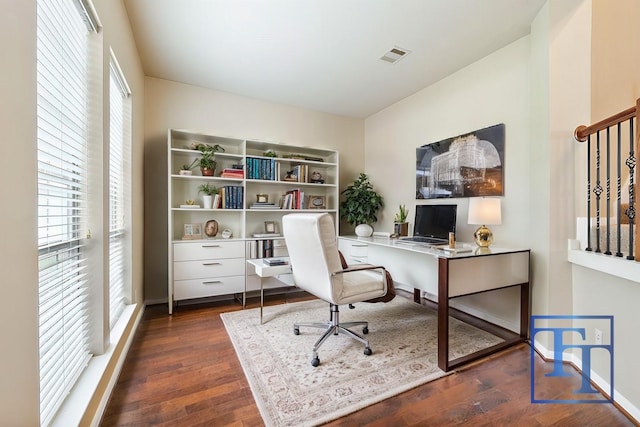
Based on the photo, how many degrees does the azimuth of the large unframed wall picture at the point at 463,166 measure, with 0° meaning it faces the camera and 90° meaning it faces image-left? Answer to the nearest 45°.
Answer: approximately 45°

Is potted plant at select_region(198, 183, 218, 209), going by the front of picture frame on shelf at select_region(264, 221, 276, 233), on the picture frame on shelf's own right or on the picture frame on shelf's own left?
on the picture frame on shelf's own right

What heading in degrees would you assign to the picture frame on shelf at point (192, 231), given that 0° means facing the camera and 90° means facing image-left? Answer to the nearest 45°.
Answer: approximately 0°

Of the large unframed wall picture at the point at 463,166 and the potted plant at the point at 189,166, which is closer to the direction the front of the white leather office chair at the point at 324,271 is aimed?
the large unframed wall picture

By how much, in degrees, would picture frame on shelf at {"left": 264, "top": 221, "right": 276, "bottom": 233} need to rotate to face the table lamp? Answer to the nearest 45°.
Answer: approximately 45° to its left

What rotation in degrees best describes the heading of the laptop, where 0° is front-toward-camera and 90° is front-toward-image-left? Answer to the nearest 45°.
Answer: approximately 45°

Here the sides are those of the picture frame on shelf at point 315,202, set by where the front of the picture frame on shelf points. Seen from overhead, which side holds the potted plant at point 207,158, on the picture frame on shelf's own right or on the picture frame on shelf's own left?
on the picture frame on shelf's own right

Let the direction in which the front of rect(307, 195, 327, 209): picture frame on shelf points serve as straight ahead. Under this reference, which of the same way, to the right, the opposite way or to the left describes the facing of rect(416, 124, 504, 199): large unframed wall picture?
to the right

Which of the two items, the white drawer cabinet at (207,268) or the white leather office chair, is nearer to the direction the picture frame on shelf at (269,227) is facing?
the white leather office chair

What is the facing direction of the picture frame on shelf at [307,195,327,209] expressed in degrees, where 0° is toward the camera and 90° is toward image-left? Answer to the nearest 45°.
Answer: approximately 0°

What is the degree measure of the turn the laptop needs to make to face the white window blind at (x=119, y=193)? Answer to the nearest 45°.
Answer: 0° — it already faces it

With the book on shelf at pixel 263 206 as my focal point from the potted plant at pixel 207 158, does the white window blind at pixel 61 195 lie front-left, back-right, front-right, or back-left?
back-right

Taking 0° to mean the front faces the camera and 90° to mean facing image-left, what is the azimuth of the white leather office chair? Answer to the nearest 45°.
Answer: approximately 225°
